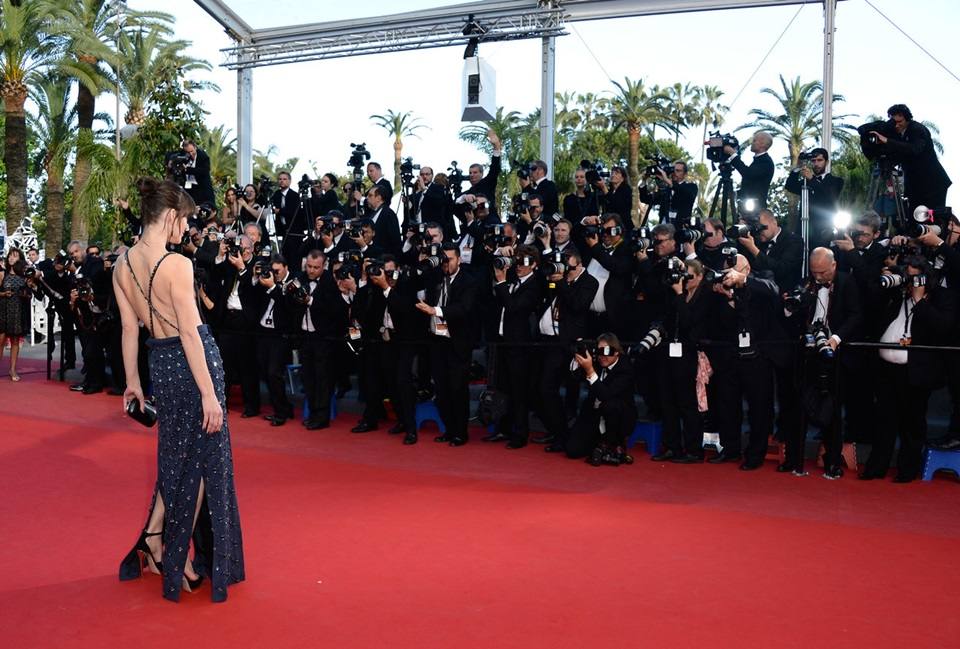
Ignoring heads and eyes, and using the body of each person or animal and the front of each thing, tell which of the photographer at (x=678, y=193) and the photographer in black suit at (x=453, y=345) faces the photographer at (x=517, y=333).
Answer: the photographer at (x=678, y=193)

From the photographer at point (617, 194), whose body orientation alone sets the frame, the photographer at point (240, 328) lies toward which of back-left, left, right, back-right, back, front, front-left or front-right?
front-right

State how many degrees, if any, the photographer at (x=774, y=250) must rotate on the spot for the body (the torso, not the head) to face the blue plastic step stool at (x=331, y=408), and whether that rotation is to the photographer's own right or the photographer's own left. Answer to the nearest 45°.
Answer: approximately 45° to the photographer's own right

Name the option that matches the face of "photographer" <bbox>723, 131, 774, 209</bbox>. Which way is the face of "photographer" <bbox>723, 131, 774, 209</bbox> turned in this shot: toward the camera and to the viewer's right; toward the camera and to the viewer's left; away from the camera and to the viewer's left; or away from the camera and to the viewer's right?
toward the camera and to the viewer's left

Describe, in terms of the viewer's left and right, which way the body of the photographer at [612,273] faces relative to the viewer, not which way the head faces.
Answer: facing the viewer and to the left of the viewer

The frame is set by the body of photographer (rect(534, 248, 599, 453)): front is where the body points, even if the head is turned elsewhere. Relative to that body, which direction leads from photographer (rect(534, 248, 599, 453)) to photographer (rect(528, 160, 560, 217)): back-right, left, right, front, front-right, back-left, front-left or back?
back-right

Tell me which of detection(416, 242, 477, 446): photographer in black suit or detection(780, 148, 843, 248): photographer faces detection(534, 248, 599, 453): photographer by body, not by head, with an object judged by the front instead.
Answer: detection(780, 148, 843, 248): photographer

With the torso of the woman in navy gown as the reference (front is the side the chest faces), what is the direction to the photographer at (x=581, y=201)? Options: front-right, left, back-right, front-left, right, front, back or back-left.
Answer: front

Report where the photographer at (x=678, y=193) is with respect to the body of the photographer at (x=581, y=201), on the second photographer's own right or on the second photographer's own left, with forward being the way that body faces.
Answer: on the second photographer's own left

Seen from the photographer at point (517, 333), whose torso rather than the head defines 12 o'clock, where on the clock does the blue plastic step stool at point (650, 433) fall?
The blue plastic step stool is roughly at 8 o'clock from the photographer.

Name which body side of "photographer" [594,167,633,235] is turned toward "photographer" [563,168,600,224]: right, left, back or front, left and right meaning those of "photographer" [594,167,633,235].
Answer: right

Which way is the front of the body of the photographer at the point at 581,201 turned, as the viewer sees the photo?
toward the camera

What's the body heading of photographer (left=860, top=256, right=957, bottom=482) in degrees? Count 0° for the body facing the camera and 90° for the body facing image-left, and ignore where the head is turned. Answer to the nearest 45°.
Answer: approximately 45°
